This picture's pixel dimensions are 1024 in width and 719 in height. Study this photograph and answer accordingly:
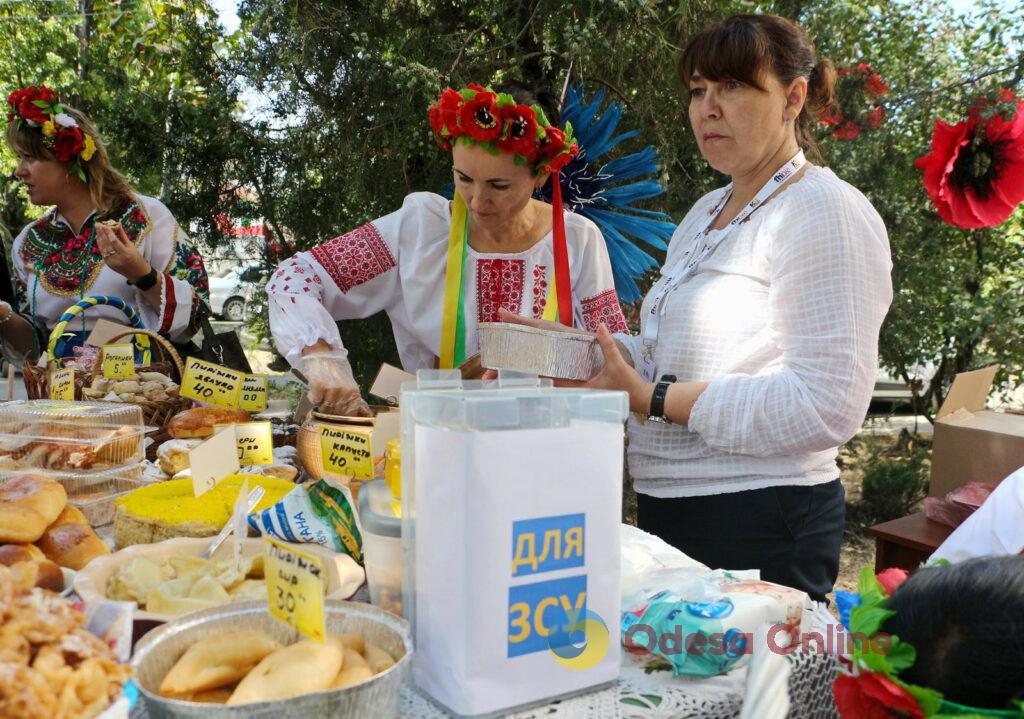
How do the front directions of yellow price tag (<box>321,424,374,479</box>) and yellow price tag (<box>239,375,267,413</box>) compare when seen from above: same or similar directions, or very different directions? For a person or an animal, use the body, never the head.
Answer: same or similar directions

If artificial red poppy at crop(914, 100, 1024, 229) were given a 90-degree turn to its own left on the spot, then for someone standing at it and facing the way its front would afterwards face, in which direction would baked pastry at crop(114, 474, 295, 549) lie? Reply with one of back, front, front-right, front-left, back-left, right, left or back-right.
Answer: back-right

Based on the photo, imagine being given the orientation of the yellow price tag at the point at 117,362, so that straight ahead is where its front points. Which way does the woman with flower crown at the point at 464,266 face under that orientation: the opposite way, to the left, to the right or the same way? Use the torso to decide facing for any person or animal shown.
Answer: the same way

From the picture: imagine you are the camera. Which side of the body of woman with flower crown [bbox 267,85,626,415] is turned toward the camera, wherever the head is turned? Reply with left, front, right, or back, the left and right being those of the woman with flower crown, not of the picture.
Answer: front

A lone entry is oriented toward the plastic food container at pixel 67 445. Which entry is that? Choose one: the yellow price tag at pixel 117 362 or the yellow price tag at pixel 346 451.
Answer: the yellow price tag at pixel 117 362

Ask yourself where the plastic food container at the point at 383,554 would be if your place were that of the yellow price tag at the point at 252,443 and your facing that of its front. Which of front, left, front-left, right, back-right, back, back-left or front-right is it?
front

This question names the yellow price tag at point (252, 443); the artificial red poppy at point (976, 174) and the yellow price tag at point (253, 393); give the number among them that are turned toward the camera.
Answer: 3

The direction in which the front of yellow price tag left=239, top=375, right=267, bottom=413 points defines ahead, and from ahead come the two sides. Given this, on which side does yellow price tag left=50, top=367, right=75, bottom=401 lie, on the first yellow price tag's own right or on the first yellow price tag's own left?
on the first yellow price tag's own right

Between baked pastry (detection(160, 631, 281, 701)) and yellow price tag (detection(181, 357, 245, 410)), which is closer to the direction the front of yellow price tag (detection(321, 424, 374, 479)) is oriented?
the baked pastry

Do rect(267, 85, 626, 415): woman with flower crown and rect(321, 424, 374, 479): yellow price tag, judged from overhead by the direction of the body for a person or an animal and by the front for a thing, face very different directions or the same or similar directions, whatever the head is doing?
same or similar directions

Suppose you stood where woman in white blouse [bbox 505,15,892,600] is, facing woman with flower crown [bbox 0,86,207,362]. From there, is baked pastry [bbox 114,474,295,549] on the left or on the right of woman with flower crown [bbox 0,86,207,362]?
left

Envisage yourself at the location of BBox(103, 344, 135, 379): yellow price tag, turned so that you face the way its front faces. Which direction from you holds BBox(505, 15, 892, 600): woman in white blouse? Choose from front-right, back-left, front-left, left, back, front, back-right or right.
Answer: front-left

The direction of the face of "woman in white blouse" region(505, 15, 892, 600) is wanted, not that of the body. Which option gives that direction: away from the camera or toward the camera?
toward the camera

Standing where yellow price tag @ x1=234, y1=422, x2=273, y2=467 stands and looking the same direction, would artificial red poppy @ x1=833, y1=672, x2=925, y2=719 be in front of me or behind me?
in front

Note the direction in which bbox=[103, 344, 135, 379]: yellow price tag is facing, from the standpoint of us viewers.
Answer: facing the viewer

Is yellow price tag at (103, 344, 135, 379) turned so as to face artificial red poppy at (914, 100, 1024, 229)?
no

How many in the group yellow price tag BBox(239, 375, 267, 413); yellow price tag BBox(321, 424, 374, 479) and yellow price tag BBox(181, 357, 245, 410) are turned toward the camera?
3

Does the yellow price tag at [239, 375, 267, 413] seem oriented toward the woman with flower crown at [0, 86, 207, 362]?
no

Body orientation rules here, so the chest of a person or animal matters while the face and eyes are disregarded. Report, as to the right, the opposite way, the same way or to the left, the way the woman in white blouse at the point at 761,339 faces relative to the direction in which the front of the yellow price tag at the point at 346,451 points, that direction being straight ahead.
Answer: to the right
